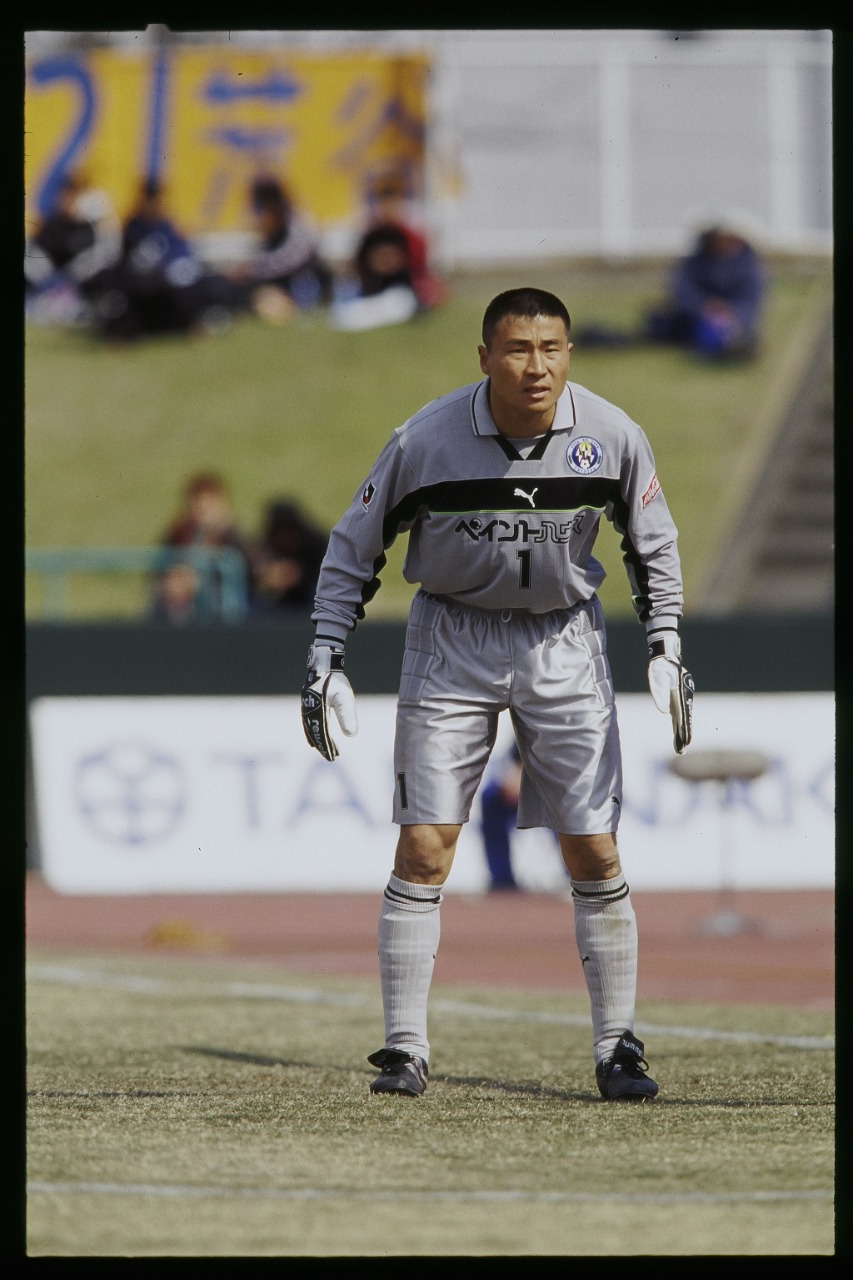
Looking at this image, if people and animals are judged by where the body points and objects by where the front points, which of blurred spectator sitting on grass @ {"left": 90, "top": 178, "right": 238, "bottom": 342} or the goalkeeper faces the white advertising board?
the blurred spectator sitting on grass

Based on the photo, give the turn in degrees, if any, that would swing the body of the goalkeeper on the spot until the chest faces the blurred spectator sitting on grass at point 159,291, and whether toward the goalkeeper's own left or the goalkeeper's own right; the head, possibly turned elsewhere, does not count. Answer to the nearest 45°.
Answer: approximately 180°

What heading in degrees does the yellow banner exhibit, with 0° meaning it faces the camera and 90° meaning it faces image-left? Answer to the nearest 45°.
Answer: approximately 0°

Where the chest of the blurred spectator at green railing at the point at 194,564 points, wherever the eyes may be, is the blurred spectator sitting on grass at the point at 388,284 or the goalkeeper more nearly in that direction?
the goalkeeper

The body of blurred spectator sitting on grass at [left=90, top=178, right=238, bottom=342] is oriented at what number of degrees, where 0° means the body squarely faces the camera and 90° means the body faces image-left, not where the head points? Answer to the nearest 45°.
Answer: approximately 0°

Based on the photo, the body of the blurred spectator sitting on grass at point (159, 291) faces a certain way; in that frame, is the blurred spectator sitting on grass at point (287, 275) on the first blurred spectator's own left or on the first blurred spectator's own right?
on the first blurred spectator's own left

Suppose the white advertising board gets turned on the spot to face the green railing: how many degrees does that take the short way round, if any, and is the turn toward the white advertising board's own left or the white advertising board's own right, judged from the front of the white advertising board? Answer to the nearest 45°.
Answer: approximately 135° to the white advertising board's own right
